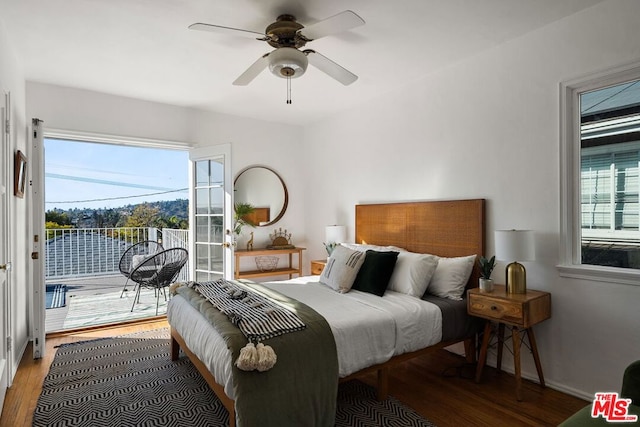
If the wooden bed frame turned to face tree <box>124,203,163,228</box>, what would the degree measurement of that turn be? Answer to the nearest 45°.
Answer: approximately 90° to its right

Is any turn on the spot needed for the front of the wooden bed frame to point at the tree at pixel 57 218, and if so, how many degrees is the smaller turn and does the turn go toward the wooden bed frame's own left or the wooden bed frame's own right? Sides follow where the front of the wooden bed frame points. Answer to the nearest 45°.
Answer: approximately 90° to the wooden bed frame's own right

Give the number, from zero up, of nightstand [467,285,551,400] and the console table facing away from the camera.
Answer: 0

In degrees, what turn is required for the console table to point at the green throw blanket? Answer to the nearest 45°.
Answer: approximately 45° to its right

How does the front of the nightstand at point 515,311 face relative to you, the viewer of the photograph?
facing the viewer and to the left of the viewer

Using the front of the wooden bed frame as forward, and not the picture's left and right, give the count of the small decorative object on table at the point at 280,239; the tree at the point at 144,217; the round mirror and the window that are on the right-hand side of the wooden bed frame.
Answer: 3

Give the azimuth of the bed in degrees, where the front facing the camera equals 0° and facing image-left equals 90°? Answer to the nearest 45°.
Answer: approximately 45°

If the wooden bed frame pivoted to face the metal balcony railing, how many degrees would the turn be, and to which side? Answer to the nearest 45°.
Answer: approximately 90° to its right

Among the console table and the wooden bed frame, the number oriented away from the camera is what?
0

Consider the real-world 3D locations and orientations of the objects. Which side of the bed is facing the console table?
right

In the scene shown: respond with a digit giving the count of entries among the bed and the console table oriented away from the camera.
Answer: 0

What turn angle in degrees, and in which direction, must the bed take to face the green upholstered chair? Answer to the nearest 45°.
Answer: approximately 90° to its left

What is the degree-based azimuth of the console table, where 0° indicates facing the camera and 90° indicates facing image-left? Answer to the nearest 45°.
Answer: approximately 315°
